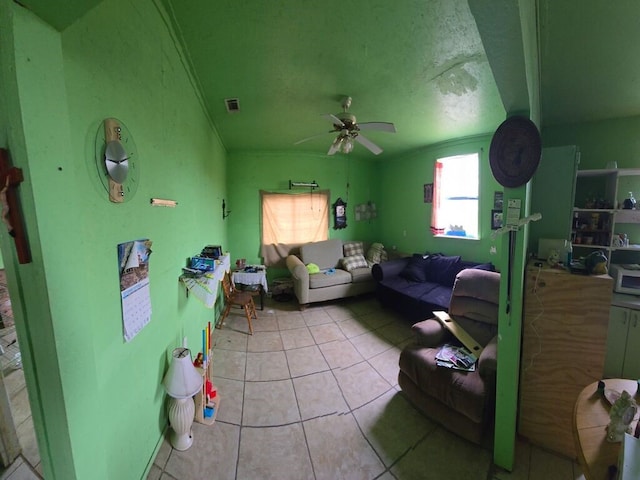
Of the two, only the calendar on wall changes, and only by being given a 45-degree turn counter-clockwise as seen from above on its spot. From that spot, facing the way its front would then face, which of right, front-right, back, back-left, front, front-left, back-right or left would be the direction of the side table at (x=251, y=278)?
front-left

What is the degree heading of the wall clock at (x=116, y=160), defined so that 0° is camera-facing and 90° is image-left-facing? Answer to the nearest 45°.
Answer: approximately 315°

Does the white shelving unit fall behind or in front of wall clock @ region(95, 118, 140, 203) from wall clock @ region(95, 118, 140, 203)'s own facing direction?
in front

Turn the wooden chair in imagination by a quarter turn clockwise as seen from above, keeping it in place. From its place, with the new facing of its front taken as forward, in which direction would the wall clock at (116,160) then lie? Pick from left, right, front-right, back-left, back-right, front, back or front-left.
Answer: front

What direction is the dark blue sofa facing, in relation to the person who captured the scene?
facing the viewer and to the left of the viewer

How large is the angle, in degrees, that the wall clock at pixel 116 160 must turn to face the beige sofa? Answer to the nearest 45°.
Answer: approximately 90° to its left

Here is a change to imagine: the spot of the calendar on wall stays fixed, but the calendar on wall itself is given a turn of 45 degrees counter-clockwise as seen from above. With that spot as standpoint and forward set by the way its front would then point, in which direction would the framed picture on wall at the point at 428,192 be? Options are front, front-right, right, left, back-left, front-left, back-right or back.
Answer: front

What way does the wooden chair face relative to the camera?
to the viewer's right

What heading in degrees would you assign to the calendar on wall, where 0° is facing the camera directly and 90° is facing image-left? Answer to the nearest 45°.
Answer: approximately 315°

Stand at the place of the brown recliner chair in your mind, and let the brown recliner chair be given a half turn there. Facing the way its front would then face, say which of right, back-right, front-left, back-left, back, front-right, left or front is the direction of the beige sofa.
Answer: left

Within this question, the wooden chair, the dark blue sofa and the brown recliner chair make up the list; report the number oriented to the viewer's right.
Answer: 1

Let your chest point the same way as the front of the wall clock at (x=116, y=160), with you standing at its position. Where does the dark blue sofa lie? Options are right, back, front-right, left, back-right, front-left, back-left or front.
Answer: front-left

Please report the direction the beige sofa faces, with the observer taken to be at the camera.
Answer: facing the viewer and to the right of the viewer

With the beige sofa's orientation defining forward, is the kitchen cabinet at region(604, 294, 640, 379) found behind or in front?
in front

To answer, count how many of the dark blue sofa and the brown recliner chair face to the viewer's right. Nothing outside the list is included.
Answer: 0

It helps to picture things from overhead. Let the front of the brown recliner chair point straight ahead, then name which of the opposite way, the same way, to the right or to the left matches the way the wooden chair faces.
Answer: the opposite way

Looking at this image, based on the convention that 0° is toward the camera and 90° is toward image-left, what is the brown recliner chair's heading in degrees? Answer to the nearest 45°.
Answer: approximately 45°
